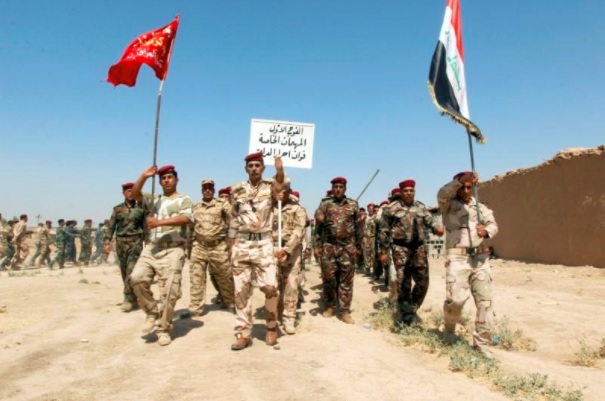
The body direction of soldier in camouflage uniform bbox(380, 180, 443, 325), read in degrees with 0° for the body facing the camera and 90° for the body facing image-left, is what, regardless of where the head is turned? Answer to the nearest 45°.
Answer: approximately 0°

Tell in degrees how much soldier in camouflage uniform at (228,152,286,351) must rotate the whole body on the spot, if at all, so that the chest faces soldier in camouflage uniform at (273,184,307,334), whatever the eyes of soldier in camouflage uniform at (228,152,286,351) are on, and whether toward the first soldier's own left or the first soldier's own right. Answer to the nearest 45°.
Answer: approximately 135° to the first soldier's own left

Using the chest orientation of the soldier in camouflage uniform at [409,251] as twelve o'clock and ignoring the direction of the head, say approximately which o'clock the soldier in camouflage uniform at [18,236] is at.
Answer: the soldier in camouflage uniform at [18,236] is roughly at 4 o'clock from the soldier in camouflage uniform at [409,251].

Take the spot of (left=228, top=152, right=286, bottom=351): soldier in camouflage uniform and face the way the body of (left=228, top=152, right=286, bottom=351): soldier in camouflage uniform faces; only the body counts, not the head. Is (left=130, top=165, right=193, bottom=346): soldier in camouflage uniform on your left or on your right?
on your right

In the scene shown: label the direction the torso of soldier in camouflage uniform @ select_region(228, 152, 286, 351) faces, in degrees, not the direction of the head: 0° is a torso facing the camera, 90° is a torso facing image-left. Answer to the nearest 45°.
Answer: approximately 0°

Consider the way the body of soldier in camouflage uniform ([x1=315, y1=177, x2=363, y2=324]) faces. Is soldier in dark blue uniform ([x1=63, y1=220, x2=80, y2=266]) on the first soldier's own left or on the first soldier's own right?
on the first soldier's own right

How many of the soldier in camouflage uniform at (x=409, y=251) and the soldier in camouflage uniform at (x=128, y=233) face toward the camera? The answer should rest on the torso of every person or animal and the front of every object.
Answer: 2

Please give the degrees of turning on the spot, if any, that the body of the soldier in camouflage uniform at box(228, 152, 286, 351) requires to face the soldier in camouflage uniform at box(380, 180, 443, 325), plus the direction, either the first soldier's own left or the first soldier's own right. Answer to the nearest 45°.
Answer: approximately 135° to the first soldier's own left

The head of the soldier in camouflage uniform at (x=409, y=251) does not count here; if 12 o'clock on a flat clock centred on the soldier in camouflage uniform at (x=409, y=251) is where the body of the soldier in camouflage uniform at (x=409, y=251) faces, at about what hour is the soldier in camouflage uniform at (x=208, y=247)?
the soldier in camouflage uniform at (x=208, y=247) is roughly at 3 o'clock from the soldier in camouflage uniform at (x=409, y=251).

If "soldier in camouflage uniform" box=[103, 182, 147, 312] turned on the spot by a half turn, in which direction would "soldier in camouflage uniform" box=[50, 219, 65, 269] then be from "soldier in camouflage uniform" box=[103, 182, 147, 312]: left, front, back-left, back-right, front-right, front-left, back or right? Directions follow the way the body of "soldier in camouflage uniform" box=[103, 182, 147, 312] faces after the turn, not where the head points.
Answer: front

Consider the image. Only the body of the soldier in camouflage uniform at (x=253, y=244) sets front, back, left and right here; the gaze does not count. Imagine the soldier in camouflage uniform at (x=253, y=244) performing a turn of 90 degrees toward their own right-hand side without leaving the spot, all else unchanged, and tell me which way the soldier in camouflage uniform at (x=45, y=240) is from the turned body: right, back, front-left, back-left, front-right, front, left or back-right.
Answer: front-right
